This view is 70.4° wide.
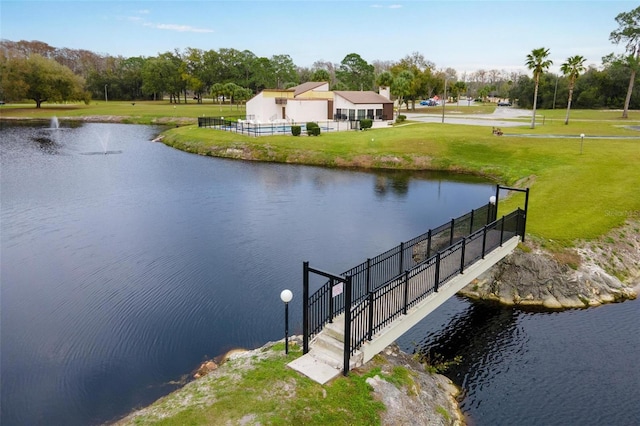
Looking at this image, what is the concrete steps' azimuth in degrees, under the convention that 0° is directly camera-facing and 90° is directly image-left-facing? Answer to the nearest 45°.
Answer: approximately 45°
